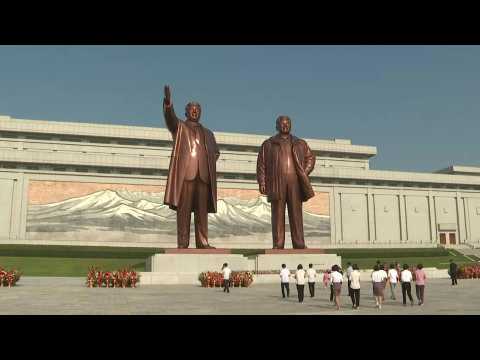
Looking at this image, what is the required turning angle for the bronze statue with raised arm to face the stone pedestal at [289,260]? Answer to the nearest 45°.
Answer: approximately 90° to its left

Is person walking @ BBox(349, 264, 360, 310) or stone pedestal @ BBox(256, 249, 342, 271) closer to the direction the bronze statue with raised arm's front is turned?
the person walking
